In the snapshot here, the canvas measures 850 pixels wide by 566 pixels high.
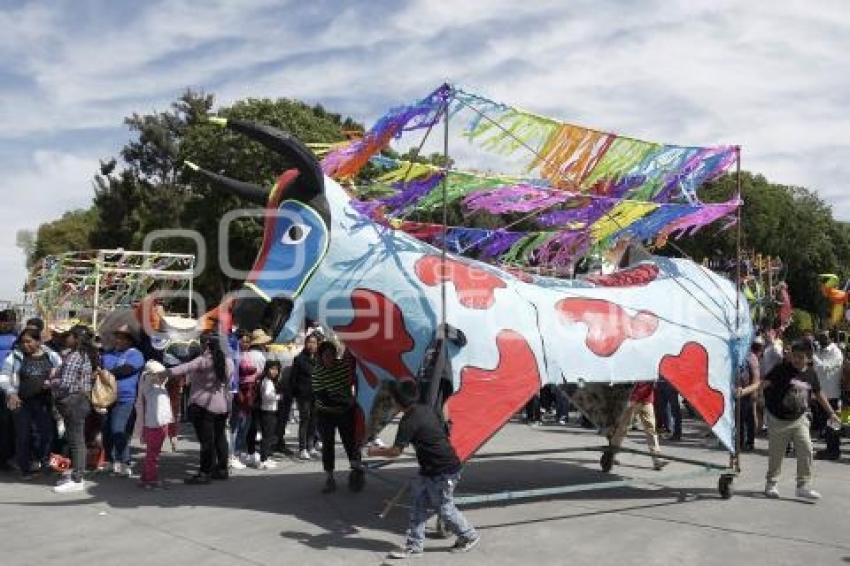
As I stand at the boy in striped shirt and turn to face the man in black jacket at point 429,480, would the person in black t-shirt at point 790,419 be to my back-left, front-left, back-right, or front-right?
front-left

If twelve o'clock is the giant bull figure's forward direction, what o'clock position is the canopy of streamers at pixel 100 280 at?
The canopy of streamers is roughly at 2 o'clock from the giant bull figure.

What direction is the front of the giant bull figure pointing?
to the viewer's left

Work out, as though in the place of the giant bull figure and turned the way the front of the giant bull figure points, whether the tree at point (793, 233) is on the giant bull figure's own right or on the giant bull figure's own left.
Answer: on the giant bull figure's own right

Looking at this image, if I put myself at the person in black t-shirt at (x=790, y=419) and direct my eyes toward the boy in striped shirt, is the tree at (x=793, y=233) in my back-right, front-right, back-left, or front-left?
back-right

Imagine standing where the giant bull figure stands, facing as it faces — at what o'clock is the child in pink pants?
The child in pink pants is roughly at 1 o'clock from the giant bull figure.

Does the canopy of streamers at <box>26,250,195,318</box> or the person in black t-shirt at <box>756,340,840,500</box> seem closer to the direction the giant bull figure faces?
the canopy of streamers
